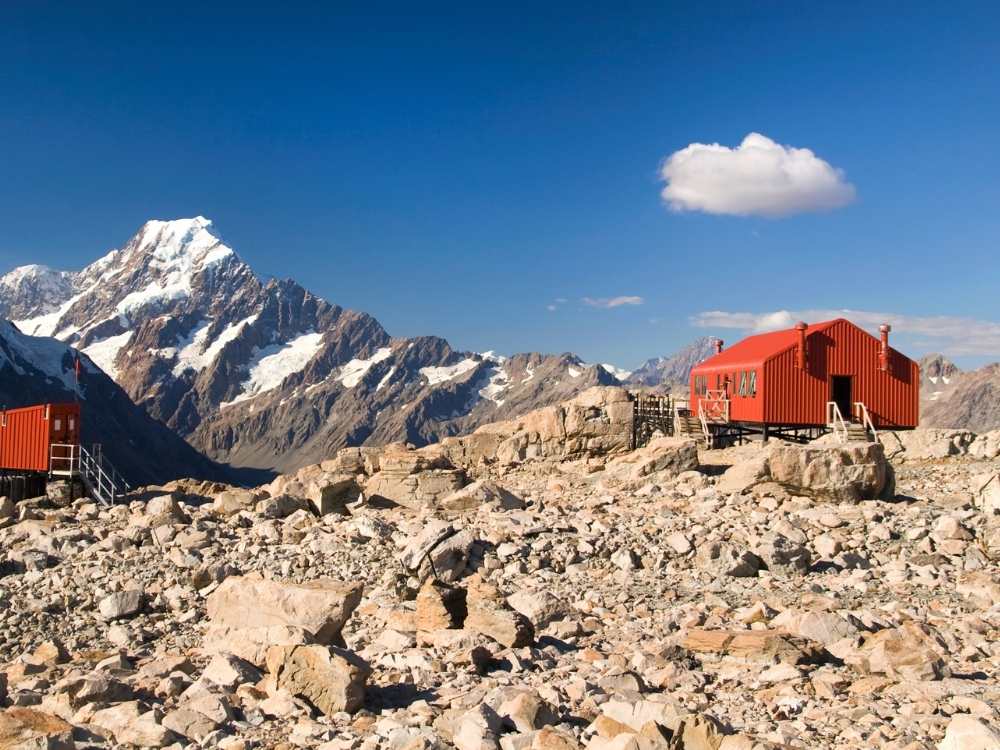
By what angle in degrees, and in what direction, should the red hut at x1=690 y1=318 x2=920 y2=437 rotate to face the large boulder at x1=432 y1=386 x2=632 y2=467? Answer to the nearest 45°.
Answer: approximately 90° to its right

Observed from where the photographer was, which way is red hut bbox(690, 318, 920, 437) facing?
facing the viewer

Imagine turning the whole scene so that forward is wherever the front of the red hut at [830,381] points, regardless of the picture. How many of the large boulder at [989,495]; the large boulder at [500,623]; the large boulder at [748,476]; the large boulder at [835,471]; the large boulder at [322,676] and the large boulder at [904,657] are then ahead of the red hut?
6

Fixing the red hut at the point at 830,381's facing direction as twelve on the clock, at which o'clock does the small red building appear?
The small red building is roughly at 2 o'clock from the red hut.

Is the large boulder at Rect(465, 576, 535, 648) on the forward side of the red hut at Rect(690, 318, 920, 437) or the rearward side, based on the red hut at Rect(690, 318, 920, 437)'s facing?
on the forward side

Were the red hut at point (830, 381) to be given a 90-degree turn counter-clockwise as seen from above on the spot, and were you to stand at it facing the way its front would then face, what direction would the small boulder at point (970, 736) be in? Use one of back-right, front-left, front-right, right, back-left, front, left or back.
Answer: right

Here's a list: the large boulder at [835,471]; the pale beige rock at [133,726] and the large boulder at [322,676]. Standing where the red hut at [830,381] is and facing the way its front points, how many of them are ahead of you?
3

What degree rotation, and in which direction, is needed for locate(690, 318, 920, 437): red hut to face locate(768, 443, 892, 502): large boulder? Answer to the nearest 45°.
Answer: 0° — it already faces it

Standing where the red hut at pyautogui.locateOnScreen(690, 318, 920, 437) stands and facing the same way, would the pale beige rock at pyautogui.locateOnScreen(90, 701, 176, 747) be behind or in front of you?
in front

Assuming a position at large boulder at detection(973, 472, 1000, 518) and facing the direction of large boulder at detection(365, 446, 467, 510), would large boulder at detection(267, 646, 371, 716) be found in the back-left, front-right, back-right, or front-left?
front-left

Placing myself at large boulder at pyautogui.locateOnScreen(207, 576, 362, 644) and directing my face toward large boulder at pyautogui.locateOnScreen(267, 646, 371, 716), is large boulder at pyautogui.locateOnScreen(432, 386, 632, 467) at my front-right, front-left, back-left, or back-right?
back-left

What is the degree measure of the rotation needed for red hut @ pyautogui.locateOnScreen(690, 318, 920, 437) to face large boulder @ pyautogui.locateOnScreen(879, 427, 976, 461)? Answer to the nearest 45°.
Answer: approximately 90° to its left

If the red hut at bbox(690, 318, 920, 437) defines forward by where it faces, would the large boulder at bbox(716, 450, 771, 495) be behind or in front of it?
in front

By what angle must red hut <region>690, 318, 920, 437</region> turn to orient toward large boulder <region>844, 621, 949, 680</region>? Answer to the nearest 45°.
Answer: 0° — it already faces it

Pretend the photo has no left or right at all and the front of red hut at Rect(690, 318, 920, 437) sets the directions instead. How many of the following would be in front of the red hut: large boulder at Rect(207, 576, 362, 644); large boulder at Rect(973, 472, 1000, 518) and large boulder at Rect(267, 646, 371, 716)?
3

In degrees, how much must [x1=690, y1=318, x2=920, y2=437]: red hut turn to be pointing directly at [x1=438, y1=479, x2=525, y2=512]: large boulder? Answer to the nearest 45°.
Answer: approximately 45° to its right

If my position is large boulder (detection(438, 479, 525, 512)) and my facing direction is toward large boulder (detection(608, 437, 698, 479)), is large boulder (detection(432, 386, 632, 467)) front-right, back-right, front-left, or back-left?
front-left
